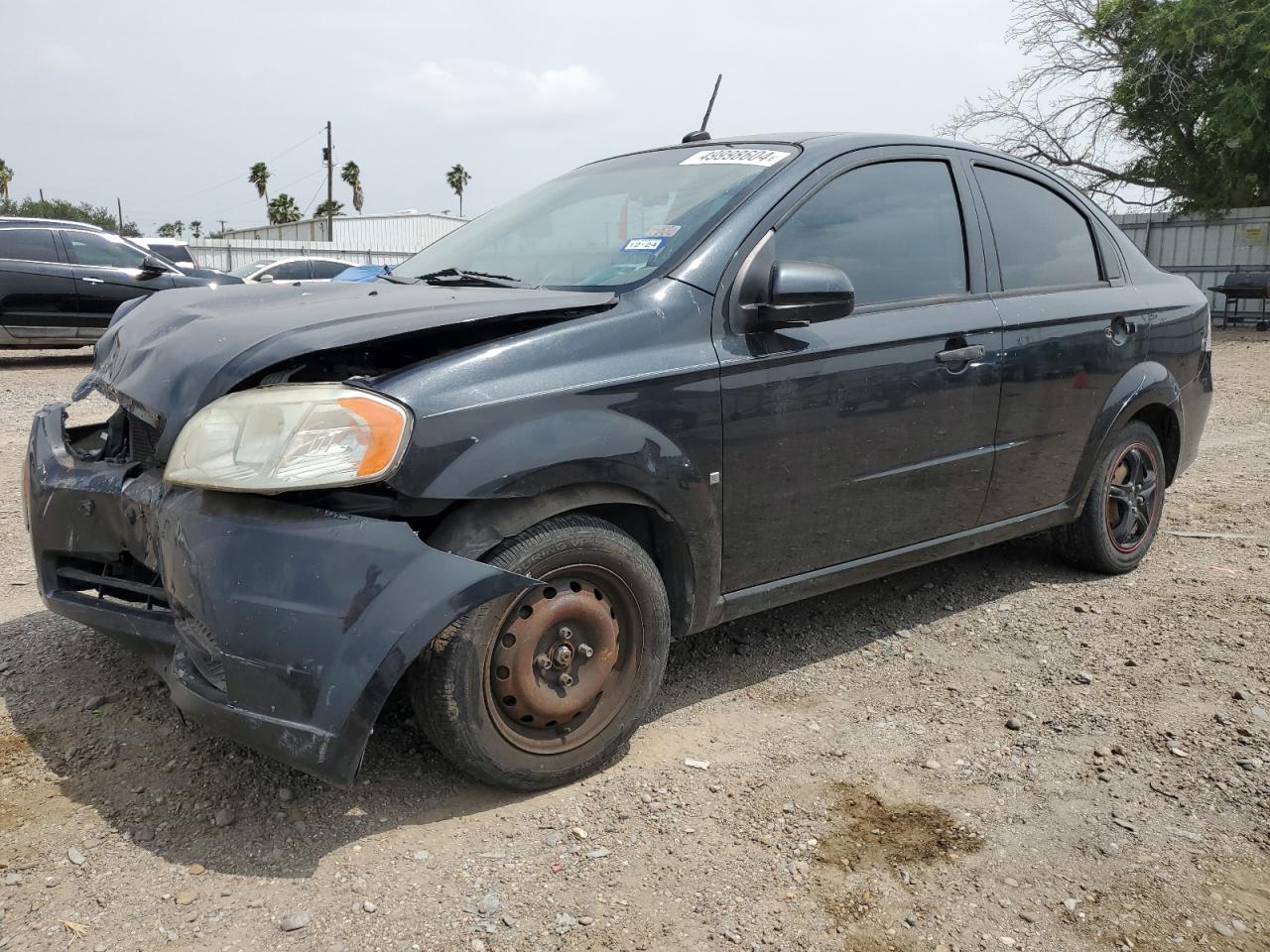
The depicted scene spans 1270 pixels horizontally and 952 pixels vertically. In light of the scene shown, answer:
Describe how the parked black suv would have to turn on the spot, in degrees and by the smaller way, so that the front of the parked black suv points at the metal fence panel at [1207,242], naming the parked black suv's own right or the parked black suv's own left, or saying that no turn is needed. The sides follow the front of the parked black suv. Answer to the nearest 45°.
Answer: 0° — it already faces it

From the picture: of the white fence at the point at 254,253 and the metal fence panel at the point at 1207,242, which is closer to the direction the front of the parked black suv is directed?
the metal fence panel

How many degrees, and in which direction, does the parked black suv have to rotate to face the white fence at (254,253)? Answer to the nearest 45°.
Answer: approximately 90° to its left

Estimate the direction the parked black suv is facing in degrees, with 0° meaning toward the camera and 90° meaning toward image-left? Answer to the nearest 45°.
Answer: approximately 270°
